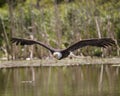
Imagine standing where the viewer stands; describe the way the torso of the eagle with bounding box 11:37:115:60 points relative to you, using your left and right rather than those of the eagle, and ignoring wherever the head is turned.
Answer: facing the viewer

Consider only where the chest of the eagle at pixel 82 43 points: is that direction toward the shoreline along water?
no
